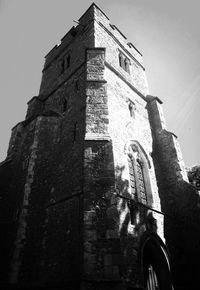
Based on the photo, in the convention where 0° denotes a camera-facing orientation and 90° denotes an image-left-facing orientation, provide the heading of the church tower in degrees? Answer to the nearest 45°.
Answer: approximately 315°
